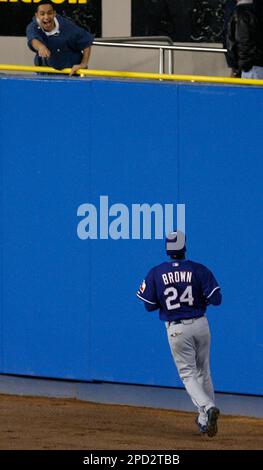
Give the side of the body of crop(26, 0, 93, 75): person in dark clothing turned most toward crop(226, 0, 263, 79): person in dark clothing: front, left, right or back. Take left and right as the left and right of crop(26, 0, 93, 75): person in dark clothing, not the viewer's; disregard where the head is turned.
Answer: left

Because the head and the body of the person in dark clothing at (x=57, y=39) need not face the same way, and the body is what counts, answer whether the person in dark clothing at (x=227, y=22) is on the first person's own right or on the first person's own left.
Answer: on the first person's own left

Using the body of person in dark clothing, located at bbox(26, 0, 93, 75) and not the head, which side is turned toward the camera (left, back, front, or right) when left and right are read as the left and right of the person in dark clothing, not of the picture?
front

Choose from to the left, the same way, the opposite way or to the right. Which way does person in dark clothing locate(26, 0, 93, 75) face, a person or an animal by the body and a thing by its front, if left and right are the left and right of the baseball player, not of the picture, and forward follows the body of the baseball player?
the opposite way

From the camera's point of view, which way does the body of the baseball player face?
away from the camera

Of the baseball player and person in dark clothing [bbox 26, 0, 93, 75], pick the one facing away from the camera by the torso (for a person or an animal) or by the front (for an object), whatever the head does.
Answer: the baseball player

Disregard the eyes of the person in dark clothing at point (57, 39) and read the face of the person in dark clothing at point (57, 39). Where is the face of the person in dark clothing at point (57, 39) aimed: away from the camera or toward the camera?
toward the camera

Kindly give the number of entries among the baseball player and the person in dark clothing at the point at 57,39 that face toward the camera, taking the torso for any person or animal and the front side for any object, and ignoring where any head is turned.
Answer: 1
